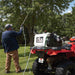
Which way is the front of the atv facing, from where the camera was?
facing away from the viewer and to the right of the viewer

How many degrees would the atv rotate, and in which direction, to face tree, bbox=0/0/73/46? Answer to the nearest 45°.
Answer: approximately 45° to its left
